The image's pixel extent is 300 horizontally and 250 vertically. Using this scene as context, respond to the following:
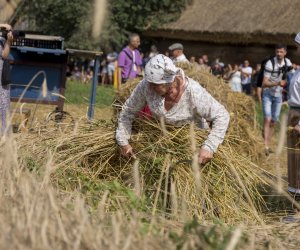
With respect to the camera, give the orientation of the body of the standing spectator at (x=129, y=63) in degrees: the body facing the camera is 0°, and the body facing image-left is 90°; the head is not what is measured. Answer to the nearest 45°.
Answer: approximately 315°

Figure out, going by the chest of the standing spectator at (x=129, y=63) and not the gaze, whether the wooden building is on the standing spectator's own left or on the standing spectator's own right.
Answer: on the standing spectator's own left

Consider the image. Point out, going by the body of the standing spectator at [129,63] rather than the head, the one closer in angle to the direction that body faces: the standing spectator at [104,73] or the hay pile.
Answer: the hay pile

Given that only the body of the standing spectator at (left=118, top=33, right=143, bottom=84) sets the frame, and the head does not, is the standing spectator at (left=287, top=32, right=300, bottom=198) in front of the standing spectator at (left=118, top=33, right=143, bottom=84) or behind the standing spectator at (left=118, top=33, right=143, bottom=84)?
in front

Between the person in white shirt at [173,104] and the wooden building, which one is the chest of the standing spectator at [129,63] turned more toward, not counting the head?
the person in white shirt

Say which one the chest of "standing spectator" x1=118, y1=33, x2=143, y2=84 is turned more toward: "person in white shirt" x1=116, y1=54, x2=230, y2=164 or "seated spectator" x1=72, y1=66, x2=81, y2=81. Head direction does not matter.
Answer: the person in white shirt

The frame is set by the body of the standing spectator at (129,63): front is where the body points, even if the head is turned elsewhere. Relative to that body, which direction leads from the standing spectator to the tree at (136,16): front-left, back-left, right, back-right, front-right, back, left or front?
back-left
